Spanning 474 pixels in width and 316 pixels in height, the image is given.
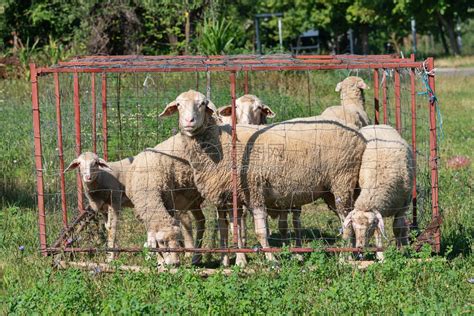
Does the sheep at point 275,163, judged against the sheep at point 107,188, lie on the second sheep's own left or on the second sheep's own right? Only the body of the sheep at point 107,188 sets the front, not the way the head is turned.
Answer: on the second sheep's own left

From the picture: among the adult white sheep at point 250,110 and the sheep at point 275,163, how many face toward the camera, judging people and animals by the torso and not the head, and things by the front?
1

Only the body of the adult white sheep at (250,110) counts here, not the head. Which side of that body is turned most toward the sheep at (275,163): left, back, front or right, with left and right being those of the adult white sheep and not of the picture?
front

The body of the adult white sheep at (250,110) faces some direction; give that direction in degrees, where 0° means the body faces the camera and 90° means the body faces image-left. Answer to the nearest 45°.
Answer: approximately 0°

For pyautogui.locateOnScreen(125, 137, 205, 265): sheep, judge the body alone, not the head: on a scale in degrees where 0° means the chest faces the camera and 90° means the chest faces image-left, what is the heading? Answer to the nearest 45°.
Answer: approximately 45°

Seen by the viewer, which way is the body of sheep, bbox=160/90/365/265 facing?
to the viewer's left

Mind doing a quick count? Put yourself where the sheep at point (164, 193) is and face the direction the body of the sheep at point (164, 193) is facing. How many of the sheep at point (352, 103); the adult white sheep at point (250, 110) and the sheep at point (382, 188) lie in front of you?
0

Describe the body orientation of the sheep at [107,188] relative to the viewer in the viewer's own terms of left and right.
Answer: facing the viewer and to the left of the viewer

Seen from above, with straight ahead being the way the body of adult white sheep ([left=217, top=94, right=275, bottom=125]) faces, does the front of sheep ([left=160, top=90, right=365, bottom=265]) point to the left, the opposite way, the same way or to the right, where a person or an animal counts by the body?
to the right

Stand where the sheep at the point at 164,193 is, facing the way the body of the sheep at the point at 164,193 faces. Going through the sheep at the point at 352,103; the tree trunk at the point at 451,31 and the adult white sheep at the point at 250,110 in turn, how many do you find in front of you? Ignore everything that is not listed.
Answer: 0

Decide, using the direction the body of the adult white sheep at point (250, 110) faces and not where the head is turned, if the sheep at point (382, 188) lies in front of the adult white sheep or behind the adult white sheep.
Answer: in front

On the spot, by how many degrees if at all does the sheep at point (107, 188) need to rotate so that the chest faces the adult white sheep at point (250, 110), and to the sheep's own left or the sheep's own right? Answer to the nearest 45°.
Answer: approximately 180°

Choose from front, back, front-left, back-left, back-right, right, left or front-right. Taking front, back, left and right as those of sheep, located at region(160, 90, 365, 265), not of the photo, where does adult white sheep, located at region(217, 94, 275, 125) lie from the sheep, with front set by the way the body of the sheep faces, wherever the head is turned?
right

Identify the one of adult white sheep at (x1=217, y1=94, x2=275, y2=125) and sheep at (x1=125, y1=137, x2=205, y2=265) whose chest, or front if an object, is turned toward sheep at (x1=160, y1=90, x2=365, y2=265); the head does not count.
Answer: the adult white sheep
